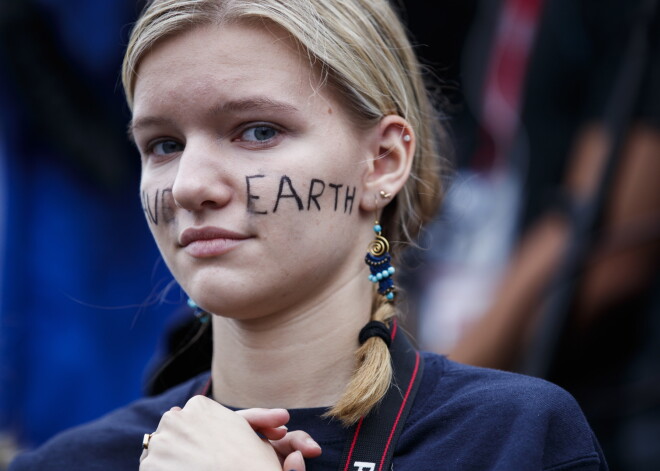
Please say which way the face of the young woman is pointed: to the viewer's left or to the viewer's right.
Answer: to the viewer's left

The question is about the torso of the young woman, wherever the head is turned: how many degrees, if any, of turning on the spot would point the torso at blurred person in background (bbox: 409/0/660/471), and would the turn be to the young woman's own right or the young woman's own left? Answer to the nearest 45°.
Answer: approximately 180°
